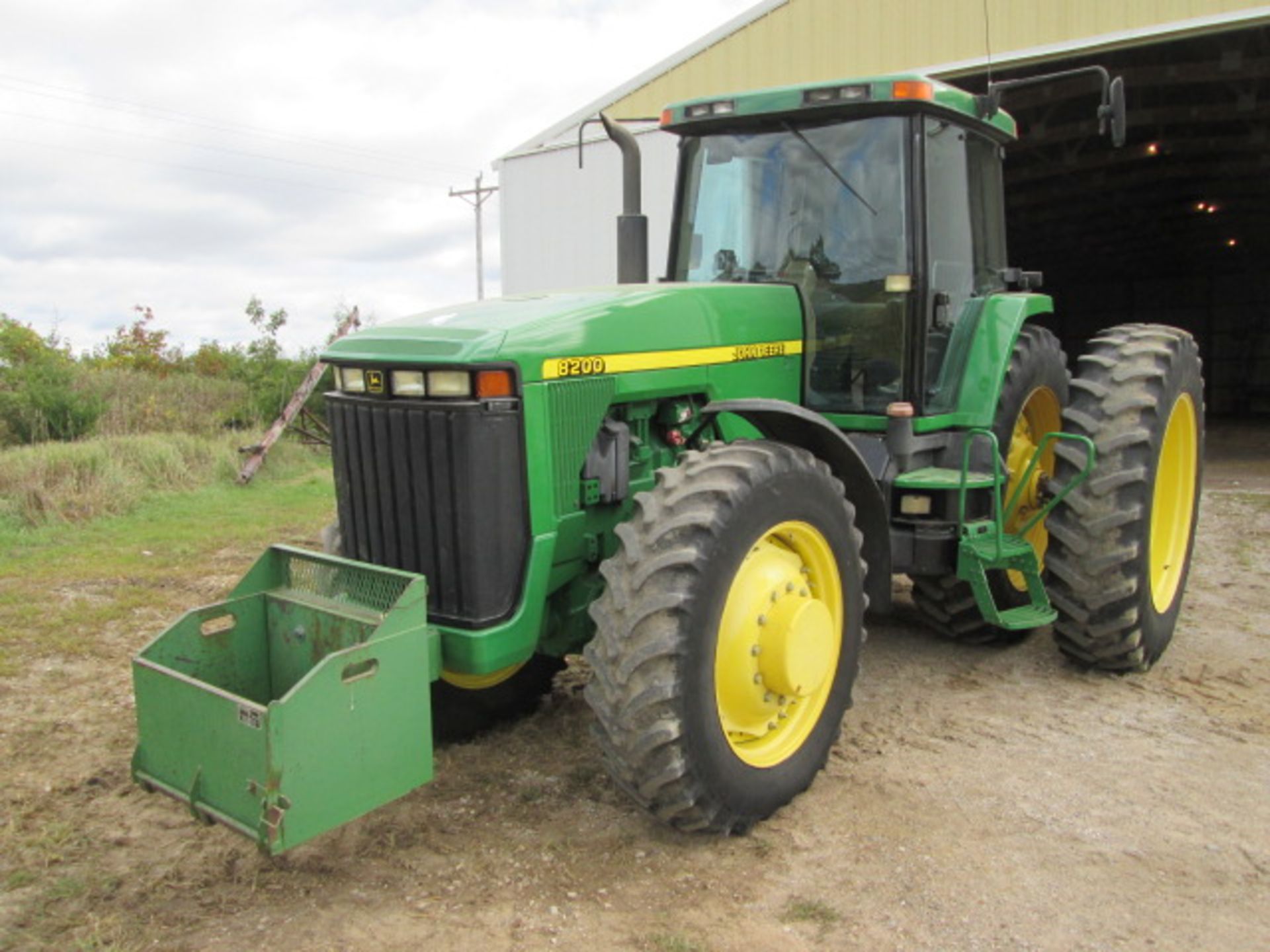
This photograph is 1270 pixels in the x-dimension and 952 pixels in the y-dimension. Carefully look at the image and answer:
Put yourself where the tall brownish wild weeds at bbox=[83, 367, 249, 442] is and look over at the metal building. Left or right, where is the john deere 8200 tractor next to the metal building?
right

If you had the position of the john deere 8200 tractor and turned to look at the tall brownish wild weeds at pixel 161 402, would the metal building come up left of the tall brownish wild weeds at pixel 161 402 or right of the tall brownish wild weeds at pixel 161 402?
right

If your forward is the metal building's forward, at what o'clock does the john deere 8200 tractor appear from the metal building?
The john deere 8200 tractor is roughly at 11 o'clock from the metal building.

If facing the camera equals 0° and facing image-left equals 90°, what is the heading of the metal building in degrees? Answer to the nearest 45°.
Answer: approximately 45°

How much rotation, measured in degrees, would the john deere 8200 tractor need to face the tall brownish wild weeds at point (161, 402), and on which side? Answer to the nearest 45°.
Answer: approximately 90° to its right

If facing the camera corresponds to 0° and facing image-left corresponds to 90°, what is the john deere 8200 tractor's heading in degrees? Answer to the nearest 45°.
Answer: approximately 45°

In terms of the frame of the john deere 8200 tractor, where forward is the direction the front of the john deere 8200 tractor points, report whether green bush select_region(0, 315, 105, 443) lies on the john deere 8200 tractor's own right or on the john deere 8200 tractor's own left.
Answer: on the john deere 8200 tractor's own right

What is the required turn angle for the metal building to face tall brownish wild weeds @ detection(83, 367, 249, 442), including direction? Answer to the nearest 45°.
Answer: approximately 45° to its right
